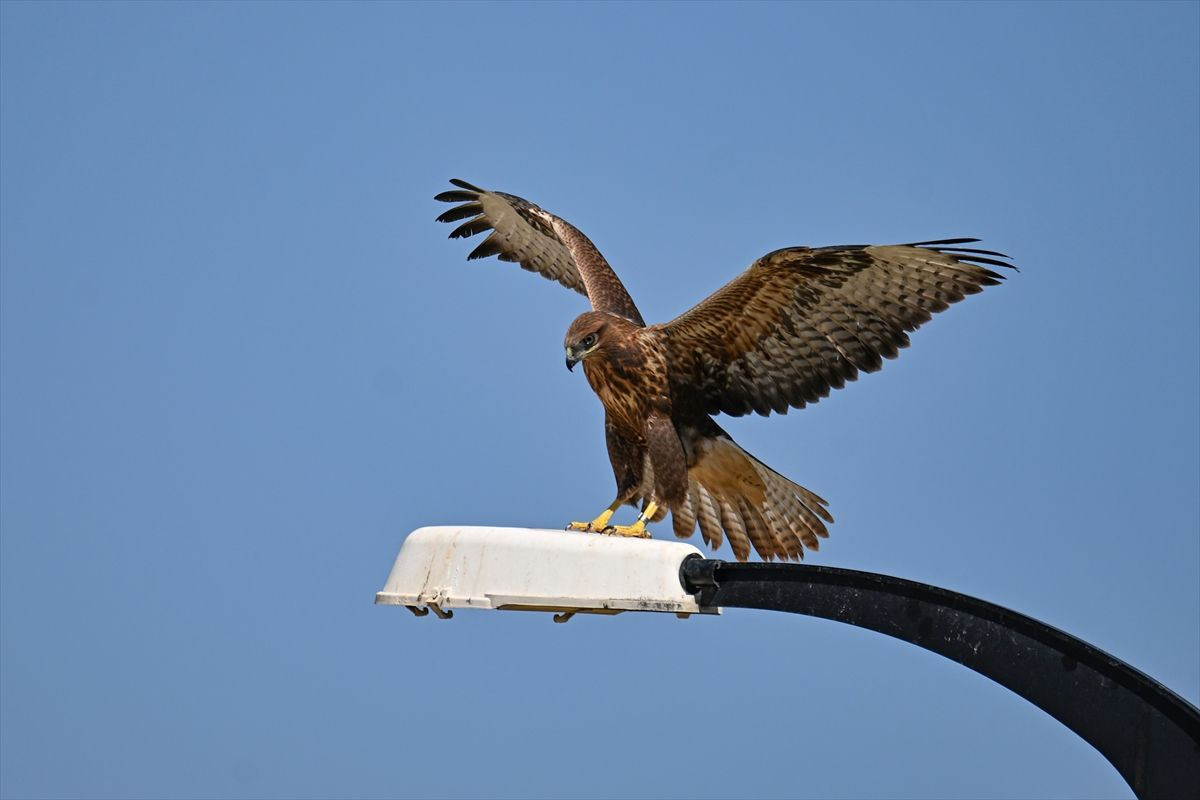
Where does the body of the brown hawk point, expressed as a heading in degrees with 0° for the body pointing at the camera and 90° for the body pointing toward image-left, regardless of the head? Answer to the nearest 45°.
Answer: approximately 45°
